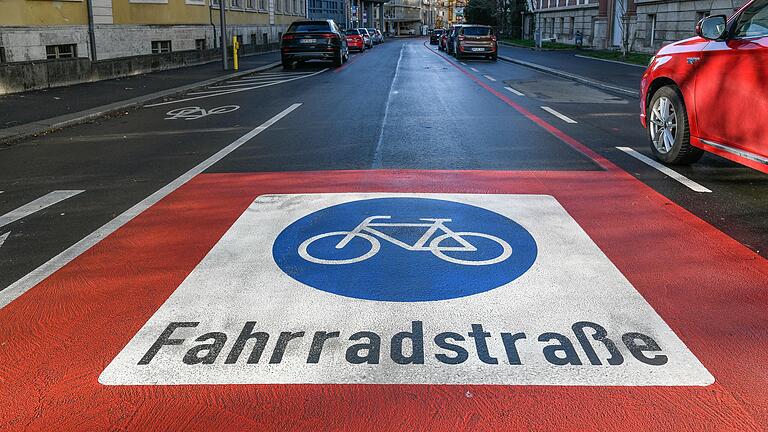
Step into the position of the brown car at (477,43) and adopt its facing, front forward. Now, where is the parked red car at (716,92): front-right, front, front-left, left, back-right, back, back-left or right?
back

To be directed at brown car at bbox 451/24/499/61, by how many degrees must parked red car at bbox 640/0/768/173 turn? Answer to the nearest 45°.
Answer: approximately 45° to its right

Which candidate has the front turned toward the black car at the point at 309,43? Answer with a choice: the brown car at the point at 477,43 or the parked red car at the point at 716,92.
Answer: the parked red car

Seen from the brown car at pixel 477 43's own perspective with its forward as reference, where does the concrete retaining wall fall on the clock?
The concrete retaining wall is roughly at 7 o'clock from the brown car.

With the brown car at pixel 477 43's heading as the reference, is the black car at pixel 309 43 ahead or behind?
behind

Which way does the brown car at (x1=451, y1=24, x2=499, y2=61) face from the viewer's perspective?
away from the camera

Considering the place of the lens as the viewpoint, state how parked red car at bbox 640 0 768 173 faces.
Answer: facing away from the viewer and to the left of the viewer
